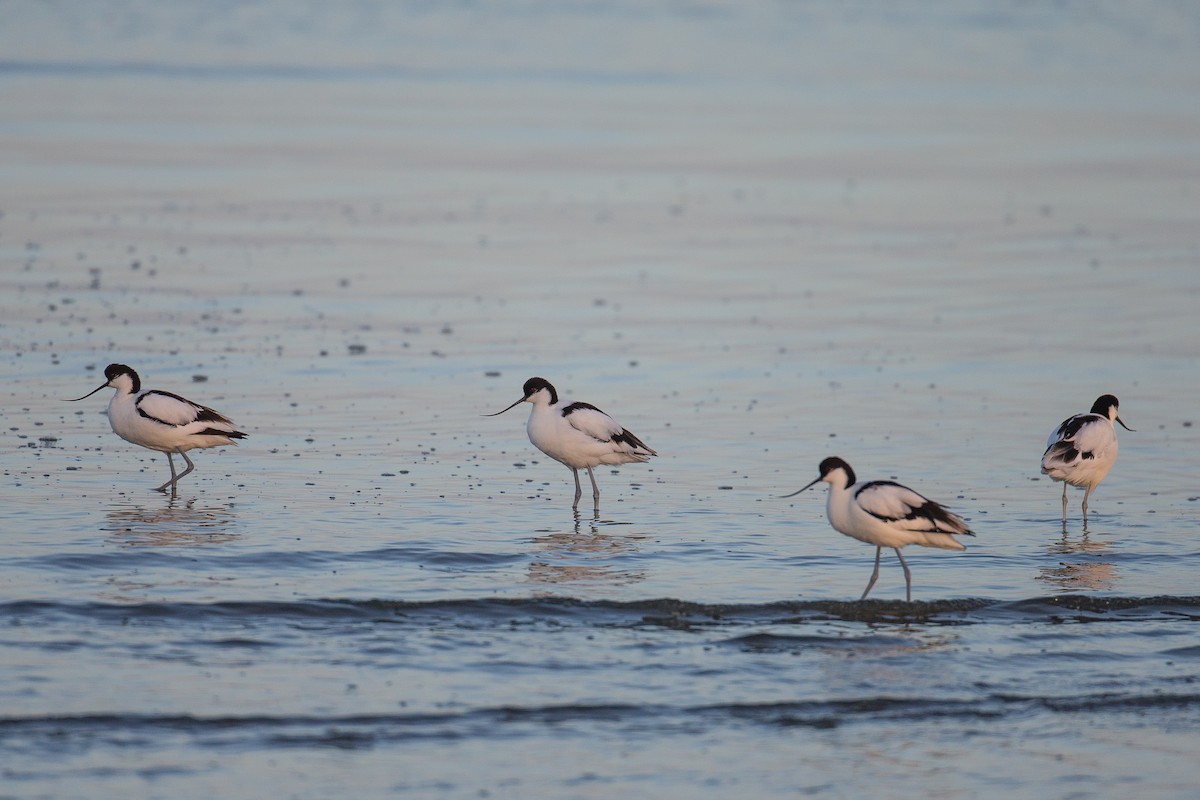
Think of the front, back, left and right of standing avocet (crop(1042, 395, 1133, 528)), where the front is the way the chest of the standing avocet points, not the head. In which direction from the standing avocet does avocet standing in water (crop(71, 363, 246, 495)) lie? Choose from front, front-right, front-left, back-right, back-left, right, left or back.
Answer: back-left

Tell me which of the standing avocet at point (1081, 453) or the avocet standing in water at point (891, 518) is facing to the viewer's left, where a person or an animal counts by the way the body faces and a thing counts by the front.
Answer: the avocet standing in water

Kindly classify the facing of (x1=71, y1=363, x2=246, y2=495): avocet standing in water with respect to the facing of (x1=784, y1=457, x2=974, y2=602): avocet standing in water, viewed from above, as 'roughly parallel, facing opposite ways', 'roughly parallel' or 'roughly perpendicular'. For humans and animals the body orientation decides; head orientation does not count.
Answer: roughly parallel

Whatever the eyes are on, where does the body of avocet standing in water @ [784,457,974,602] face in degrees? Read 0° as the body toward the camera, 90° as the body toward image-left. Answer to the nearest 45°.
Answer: approximately 90°

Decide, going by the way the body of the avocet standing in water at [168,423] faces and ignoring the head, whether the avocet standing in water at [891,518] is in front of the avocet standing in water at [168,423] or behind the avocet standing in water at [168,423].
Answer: behind

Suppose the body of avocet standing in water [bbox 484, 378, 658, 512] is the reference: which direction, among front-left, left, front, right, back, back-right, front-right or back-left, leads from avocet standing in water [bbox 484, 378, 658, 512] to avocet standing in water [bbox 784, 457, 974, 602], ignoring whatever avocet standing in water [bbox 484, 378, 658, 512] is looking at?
back-left

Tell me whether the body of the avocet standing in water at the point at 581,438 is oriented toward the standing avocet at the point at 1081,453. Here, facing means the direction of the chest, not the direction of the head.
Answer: no

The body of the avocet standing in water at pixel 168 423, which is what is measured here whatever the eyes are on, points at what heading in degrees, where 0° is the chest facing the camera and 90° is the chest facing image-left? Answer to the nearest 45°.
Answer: approximately 90°

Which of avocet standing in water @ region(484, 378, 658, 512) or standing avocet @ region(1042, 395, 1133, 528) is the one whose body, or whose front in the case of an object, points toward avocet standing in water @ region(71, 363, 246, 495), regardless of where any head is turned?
avocet standing in water @ region(484, 378, 658, 512)

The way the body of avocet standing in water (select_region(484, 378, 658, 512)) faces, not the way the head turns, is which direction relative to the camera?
to the viewer's left

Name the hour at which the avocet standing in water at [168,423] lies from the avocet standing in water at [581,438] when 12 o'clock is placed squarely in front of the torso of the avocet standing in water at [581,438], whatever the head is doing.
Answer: the avocet standing in water at [168,423] is roughly at 12 o'clock from the avocet standing in water at [581,438].

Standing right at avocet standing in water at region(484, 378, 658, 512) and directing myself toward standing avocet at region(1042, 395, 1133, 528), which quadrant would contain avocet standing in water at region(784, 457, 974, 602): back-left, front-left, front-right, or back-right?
front-right

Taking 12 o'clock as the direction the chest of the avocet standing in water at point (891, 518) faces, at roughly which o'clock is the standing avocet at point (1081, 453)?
The standing avocet is roughly at 4 o'clock from the avocet standing in water.

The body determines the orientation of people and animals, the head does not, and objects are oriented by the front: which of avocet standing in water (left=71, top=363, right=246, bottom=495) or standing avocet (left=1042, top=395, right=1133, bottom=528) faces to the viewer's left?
the avocet standing in water

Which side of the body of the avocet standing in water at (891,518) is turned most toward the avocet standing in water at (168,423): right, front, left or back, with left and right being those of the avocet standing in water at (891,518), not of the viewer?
front
